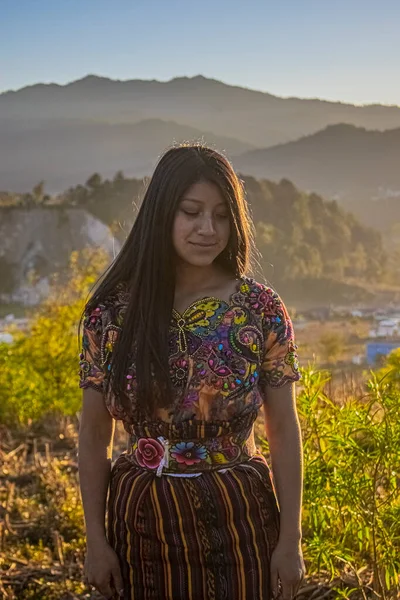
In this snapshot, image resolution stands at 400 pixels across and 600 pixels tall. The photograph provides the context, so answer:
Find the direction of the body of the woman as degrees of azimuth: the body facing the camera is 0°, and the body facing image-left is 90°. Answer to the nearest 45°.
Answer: approximately 0°
